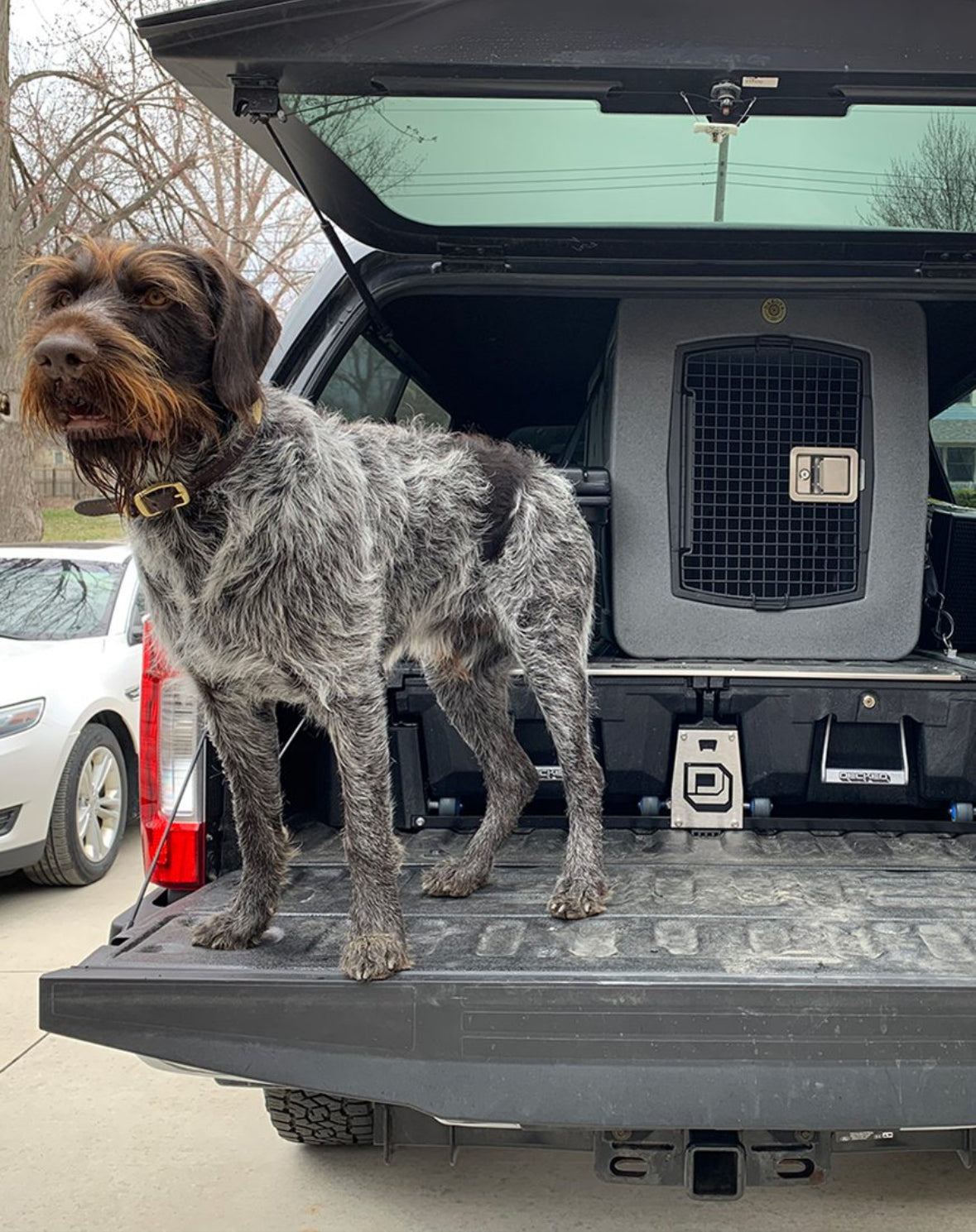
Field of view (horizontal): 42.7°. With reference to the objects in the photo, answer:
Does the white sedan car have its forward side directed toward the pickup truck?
no

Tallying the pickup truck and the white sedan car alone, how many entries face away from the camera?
1

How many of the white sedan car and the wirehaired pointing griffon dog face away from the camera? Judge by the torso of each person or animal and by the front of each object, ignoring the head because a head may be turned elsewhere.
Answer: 0

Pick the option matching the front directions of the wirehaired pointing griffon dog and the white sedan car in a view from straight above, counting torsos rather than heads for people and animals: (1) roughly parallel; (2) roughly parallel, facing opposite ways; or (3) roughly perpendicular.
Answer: roughly parallel

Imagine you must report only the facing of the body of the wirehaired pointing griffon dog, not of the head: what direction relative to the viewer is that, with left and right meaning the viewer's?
facing the viewer and to the left of the viewer

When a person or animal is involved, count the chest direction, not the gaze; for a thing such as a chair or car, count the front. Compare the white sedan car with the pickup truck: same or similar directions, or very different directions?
very different directions

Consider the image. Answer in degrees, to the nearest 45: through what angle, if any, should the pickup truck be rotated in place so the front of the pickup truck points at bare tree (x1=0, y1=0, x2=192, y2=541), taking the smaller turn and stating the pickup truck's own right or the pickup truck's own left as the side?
approximately 45° to the pickup truck's own left

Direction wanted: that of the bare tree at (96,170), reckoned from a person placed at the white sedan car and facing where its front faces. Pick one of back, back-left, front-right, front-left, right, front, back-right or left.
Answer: back-right

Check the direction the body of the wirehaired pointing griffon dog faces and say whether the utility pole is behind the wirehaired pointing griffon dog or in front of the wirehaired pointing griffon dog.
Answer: behind

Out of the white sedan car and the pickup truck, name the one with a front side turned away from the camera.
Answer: the pickup truck

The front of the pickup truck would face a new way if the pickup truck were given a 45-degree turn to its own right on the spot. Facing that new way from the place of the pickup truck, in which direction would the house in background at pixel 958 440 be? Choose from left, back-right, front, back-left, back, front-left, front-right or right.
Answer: front

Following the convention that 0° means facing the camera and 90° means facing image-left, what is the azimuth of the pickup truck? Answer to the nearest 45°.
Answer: approximately 180°
